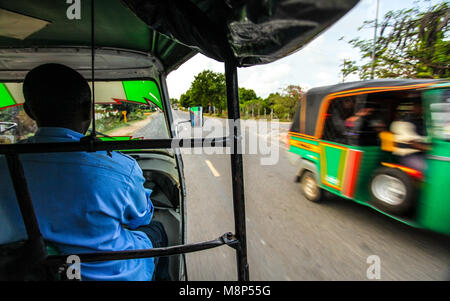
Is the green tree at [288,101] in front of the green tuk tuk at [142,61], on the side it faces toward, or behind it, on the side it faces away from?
in front

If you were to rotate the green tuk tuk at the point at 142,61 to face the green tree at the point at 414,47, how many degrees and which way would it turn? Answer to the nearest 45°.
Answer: approximately 45° to its right

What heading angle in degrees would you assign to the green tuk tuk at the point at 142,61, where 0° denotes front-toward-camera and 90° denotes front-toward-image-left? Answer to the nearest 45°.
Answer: approximately 180°
